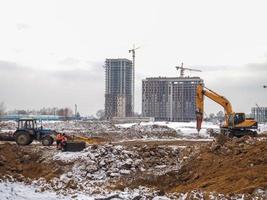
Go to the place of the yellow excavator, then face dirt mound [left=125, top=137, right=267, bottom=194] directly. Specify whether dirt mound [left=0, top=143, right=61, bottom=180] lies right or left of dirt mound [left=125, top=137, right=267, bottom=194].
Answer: right

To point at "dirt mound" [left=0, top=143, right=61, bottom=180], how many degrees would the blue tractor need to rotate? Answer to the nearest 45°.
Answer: approximately 90° to its right

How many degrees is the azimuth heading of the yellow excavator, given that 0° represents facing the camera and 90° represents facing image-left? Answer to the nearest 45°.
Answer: approximately 90°

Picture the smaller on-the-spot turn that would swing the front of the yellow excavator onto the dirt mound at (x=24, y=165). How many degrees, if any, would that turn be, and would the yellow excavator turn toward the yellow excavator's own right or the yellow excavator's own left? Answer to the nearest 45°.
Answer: approximately 45° to the yellow excavator's own left

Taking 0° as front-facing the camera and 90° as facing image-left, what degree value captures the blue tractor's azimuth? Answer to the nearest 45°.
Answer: approximately 270°

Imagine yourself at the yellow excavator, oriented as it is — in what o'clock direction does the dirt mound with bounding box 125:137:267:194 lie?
The dirt mound is roughly at 9 o'clock from the yellow excavator.
